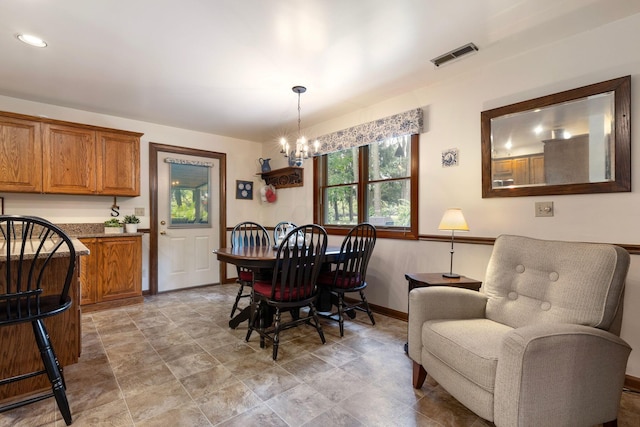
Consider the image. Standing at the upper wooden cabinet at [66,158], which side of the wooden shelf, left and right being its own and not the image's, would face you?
front

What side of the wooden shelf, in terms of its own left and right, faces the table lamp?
left

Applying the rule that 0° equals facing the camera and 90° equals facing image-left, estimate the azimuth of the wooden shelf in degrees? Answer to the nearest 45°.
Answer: approximately 45°

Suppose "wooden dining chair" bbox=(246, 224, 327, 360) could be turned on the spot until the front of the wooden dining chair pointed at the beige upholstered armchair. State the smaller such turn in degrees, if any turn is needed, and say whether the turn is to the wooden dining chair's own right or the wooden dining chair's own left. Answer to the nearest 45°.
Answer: approximately 180°

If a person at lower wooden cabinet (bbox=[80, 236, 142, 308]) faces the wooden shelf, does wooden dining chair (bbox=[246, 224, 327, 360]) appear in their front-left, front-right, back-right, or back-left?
front-right

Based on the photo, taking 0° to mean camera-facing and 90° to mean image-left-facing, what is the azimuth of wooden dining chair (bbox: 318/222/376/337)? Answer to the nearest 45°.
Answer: approximately 135°

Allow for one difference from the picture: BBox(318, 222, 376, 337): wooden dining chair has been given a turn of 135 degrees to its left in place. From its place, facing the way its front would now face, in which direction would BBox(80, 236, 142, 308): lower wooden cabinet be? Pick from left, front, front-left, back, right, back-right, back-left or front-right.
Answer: right

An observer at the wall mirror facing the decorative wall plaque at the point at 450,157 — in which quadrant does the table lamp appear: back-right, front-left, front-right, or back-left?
front-left

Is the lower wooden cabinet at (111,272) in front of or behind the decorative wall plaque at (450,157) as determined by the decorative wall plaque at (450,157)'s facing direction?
in front

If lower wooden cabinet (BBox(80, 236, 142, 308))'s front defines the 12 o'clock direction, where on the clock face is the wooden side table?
The wooden side table is roughly at 11 o'clock from the lower wooden cabinet.

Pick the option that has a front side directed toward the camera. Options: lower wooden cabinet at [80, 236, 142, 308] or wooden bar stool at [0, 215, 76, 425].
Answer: the lower wooden cabinet

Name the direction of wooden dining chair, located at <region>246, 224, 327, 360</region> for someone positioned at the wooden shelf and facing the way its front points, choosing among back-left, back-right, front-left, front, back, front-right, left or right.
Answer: front-left

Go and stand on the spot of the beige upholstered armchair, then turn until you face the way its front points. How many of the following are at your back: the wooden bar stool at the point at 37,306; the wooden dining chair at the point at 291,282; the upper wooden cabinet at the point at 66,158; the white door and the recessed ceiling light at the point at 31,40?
0

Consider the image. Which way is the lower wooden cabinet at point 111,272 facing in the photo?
toward the camera

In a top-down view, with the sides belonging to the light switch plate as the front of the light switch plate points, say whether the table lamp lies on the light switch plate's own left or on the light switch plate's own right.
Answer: on the light switch plate's own right

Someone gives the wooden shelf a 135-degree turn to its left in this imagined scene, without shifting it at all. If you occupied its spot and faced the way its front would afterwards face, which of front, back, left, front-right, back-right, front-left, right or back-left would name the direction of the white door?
back

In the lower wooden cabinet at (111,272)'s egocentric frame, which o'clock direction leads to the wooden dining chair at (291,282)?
The wooden dining chair is roughly at 11 o'clock from the lower wooden cabinet.

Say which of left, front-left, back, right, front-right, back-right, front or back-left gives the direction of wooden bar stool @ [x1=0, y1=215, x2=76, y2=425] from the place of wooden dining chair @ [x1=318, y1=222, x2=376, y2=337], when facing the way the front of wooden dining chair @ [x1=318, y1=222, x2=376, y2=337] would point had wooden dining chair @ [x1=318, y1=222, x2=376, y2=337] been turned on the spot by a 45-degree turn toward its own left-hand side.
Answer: front-left

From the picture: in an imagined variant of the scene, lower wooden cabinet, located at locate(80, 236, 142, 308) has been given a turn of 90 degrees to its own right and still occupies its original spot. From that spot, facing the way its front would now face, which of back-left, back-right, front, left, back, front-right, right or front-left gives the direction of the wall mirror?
back-left
